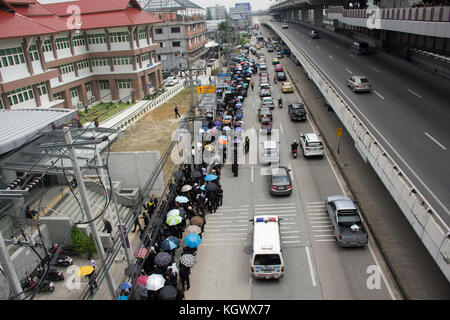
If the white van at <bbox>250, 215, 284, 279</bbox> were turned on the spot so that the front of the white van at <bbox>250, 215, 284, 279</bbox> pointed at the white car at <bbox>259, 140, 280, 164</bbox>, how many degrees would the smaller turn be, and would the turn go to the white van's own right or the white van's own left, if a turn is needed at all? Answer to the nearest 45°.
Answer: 0° — it already faces it

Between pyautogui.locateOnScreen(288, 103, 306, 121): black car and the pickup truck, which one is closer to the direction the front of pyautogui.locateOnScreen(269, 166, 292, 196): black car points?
the black car

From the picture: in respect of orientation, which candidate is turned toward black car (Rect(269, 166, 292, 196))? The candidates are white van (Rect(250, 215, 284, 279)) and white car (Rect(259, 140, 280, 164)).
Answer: white van (Rect(250, 215, 284, 279))

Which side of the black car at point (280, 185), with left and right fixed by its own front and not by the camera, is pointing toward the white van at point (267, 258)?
back

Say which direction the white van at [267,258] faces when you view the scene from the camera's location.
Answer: facing away from the viewer

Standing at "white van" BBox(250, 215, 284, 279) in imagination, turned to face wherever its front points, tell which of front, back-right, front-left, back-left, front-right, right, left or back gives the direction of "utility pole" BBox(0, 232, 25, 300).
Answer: back-left

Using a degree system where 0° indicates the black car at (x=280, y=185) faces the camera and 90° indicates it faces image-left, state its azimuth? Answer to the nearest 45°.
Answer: approximately 180°

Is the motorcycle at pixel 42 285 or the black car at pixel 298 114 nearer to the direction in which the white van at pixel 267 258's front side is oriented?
the black car

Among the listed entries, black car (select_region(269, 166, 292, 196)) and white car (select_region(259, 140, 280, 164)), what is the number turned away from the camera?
2

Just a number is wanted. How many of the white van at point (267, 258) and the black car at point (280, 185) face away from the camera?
2

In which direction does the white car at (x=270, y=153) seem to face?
away from the camera

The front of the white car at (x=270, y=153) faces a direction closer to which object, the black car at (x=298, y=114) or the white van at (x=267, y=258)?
the black car
